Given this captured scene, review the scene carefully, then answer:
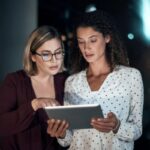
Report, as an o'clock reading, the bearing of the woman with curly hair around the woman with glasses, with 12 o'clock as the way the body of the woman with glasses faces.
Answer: The woman with curly hair is roughly at 11 o'clock from the woman with glasses.

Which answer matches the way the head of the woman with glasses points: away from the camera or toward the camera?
toward the camera

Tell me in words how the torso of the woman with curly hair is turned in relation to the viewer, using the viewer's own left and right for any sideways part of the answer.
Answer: facing the viewer and to the left of the viewer

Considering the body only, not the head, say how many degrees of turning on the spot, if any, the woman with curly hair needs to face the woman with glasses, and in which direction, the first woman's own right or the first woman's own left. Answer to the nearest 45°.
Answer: approximately 45° to the first woman's own right

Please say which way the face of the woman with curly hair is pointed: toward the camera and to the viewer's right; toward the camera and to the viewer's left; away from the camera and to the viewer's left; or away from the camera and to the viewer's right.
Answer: toward the camera and to the viewer's left

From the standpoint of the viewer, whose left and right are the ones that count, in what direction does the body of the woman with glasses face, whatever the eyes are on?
facing the viewer and to the right of the viewer

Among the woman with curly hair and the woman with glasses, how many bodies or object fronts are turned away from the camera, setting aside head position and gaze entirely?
0

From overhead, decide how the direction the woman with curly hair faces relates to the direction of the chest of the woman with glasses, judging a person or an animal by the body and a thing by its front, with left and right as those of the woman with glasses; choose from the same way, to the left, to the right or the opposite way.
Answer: to the right
